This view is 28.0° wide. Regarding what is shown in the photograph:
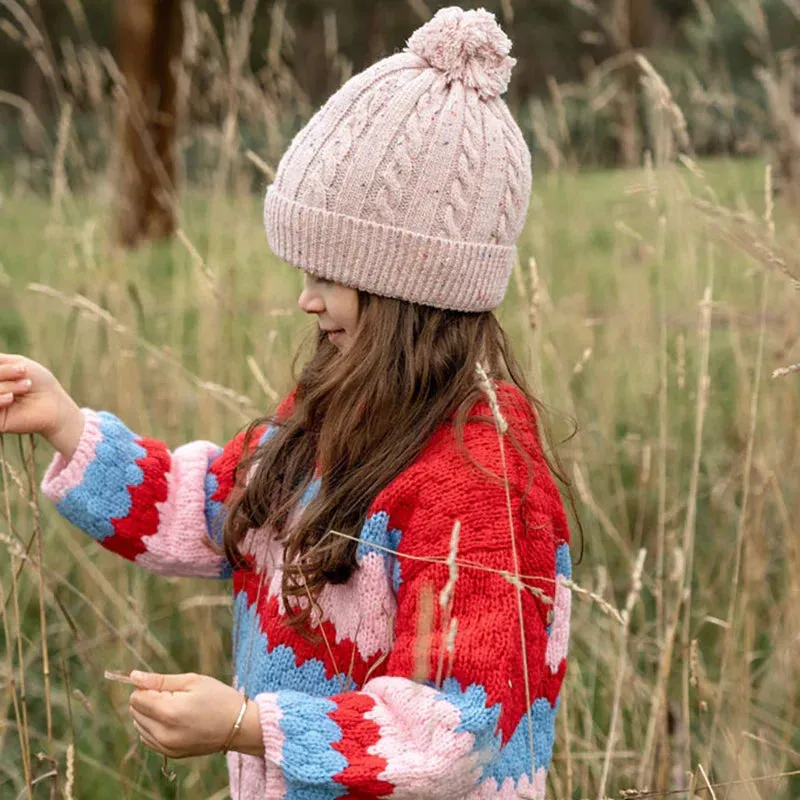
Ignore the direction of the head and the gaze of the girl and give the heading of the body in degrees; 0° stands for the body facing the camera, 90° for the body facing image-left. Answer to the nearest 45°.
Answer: approximately 90°

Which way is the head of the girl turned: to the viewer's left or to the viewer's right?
to the viewer's left

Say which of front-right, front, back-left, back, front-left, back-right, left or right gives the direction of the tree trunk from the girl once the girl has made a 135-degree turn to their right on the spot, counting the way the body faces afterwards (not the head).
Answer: front-left
